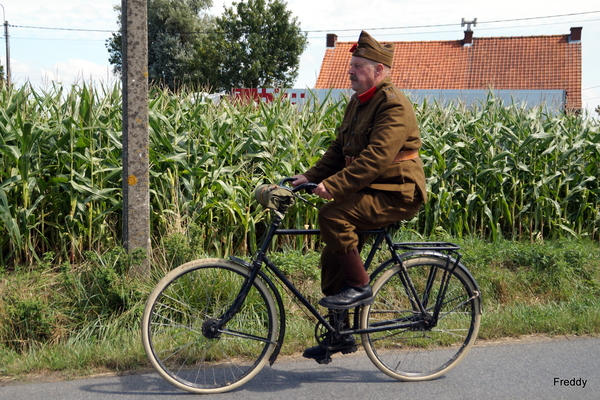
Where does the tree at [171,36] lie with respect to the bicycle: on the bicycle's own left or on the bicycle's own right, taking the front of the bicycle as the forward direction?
on the bicycle's own right

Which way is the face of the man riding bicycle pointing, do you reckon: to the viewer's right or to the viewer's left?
to the viewer's left

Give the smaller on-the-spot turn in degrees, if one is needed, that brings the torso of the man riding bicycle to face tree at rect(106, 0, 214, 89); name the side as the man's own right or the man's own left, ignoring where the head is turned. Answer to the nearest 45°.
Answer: approximately 90° to the man's own right

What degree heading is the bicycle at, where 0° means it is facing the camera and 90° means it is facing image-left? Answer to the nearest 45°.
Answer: approximately 90°

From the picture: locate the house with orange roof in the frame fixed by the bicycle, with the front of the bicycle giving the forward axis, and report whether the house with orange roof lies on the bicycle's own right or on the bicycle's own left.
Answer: on the bicycle's own right

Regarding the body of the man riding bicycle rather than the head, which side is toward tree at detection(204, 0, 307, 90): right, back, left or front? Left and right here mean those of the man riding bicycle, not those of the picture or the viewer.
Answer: right

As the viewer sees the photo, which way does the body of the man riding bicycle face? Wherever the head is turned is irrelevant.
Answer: to the viewer's left

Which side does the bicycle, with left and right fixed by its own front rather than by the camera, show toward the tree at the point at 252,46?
right
